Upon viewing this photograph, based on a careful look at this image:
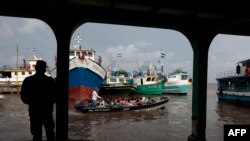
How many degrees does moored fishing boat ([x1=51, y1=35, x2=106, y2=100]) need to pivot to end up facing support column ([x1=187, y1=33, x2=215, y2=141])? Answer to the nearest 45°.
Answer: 0° — it already faces it

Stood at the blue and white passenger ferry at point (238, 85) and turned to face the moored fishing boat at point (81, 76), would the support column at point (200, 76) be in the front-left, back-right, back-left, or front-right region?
front-left

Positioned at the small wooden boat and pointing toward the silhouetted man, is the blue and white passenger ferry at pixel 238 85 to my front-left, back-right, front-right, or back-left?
back-left

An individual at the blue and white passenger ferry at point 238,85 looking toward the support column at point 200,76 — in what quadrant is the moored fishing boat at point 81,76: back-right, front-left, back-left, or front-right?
front-right

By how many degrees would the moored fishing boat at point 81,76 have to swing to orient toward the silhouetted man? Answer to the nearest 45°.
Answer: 0° — it already faces them

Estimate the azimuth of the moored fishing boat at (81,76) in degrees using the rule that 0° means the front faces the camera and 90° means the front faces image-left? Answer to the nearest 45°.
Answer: approximately 0°

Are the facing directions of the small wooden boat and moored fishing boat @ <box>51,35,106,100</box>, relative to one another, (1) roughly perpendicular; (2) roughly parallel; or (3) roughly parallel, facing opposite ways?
roughly perpendicular

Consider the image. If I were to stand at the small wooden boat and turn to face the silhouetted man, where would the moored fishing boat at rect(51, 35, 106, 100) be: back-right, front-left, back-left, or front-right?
back-right

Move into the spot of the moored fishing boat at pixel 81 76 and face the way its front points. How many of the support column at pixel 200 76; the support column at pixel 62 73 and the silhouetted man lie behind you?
0
